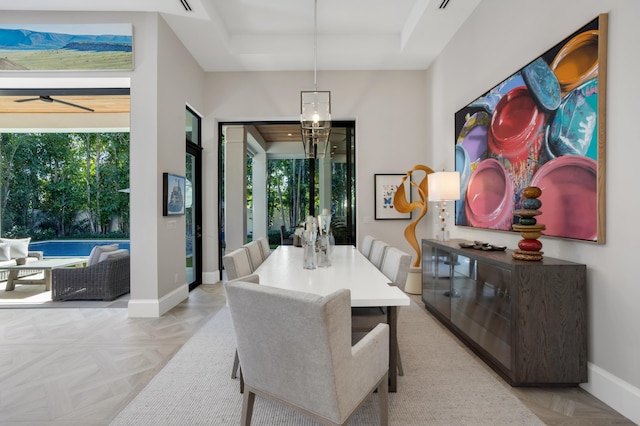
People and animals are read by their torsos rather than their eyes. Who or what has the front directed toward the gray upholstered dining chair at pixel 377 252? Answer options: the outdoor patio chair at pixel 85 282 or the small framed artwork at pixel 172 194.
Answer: the small framed artwork

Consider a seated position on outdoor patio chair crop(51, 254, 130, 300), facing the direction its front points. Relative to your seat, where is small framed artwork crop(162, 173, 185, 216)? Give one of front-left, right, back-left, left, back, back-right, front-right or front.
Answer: back

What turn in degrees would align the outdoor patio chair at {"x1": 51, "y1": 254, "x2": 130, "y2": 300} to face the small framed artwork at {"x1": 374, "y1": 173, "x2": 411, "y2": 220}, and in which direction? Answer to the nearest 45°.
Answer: approximately 135° to its right

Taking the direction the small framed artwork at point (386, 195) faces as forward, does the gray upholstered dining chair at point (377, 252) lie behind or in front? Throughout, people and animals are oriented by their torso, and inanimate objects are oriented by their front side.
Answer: in front

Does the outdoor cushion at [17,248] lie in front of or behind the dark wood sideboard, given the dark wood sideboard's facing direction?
in front

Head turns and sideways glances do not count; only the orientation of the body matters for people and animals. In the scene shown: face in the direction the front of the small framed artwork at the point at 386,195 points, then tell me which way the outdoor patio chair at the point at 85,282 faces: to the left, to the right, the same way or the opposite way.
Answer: to the right

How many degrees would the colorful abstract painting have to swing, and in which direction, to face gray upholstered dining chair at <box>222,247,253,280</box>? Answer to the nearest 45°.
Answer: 0° — it already faces it

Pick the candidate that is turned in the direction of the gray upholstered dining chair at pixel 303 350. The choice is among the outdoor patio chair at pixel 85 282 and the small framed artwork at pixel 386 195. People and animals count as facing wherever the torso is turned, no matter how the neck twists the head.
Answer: the small framed artwork

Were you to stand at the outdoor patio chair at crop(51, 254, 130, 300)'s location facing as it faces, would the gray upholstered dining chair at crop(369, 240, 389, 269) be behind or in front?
behind
